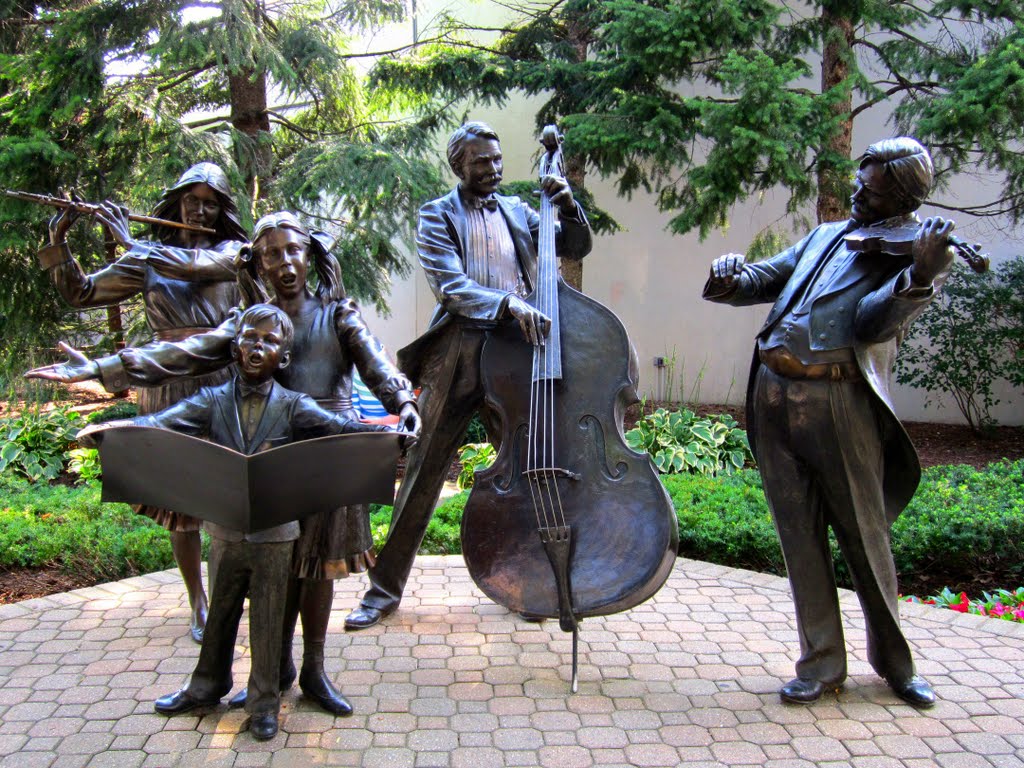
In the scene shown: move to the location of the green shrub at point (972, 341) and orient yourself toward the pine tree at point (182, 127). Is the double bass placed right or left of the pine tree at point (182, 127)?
left

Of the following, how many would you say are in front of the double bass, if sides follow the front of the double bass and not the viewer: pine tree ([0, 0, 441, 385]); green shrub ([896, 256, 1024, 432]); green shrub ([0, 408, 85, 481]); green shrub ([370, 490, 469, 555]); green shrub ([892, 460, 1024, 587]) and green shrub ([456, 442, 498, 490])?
0

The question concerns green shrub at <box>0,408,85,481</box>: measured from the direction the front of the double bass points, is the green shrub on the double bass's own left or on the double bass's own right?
on the double bass's own right

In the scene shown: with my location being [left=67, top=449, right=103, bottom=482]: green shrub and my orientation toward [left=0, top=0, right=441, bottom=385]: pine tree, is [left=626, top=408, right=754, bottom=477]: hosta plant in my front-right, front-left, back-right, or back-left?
front-right

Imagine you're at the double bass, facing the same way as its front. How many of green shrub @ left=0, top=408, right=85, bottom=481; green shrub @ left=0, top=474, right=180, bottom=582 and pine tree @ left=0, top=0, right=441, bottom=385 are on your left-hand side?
0

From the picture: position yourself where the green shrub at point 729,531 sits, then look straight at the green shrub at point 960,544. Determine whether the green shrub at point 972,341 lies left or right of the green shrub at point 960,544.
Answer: left

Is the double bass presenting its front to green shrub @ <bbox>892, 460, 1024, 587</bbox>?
no

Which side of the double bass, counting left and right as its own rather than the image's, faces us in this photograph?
front

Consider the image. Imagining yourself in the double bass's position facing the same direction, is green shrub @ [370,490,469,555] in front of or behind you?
behind

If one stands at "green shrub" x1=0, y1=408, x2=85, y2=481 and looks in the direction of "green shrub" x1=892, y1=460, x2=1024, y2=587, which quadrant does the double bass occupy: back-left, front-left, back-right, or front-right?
front-right

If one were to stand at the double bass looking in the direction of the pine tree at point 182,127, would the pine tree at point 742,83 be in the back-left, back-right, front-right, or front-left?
front-right

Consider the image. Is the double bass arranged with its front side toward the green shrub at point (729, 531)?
no

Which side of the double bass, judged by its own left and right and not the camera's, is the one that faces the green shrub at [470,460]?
back

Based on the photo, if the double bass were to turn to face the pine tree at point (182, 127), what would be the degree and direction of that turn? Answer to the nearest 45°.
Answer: approximately 135° to its right

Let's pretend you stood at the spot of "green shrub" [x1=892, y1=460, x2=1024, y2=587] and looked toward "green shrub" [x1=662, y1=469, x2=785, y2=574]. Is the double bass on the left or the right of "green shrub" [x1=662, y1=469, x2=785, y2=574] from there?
left

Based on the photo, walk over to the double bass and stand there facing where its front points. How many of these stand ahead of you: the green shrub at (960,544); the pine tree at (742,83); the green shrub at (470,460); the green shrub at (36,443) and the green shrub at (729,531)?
0

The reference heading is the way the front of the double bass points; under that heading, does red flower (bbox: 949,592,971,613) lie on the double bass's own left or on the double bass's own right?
on the double bass's own left

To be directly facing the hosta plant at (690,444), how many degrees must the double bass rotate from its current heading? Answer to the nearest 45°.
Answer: approximately 180°

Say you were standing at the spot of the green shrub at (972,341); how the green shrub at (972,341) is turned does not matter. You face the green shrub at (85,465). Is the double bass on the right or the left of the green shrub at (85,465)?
left
